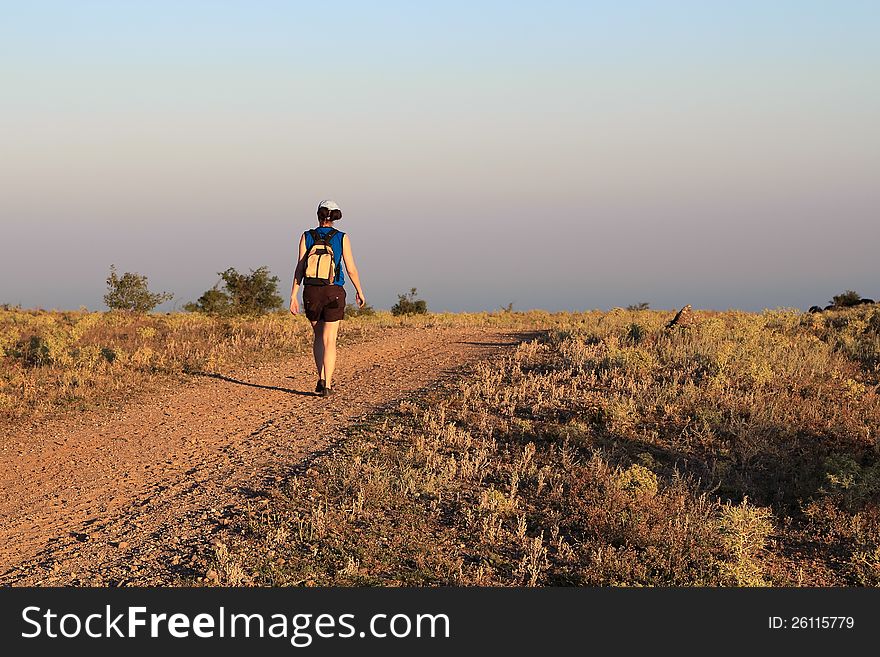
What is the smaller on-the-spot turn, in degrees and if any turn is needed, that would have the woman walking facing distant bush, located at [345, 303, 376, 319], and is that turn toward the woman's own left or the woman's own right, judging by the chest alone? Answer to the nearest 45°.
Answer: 0° — they already face it

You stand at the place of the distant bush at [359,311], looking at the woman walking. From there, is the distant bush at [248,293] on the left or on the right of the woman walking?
right

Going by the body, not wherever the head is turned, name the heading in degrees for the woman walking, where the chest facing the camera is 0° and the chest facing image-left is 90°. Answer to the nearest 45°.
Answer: approximately 180°

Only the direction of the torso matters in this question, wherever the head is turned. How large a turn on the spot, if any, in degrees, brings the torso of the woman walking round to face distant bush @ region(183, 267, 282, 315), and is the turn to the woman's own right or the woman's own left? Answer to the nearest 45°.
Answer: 0° — they already face it
